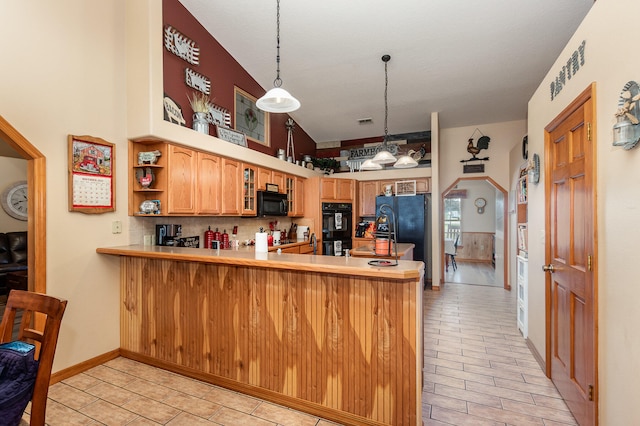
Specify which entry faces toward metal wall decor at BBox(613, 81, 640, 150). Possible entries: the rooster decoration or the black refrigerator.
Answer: the black refrigerator

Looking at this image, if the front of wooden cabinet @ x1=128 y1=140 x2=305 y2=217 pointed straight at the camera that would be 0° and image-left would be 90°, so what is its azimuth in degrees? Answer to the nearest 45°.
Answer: approximately 315°

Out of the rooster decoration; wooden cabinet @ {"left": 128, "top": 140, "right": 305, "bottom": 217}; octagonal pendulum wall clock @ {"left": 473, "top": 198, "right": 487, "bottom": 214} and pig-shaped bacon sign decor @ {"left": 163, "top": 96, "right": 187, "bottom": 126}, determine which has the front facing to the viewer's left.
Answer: the rooster decoration

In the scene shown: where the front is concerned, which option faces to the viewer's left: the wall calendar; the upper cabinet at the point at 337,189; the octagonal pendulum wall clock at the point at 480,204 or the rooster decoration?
the rooster decoration

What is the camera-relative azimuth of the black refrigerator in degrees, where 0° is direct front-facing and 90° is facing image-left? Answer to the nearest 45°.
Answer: approximately 0°

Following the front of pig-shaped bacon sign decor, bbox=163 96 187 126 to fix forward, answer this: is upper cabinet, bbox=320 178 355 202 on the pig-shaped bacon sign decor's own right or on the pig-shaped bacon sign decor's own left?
on the pig-shaped bacon sign decor's own left

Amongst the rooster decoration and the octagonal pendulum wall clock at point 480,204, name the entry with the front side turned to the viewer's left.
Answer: the rooster decoration
